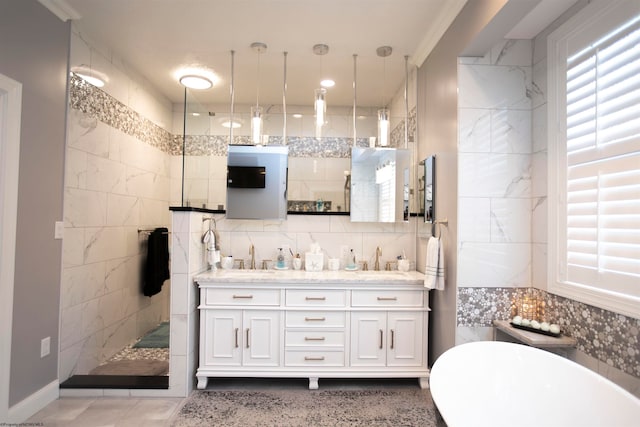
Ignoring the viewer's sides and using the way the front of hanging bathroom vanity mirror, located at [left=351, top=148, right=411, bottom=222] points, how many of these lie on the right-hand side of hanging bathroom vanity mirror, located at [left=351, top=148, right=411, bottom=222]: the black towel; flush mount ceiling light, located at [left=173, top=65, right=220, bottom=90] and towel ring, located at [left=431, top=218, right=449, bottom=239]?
2

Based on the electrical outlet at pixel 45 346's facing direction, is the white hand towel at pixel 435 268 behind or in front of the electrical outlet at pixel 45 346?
in front

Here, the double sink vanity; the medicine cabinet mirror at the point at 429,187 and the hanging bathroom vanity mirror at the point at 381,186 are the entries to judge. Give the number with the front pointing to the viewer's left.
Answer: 1

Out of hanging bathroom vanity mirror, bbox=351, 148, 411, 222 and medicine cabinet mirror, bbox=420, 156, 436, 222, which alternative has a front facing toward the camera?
hanging bathroom vanity mirror, bbox=351, 148, 411, 222

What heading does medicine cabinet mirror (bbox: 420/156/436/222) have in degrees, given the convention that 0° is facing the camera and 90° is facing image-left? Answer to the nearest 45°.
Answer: approximately 90°

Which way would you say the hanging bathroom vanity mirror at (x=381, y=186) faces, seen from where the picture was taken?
facing the viewer

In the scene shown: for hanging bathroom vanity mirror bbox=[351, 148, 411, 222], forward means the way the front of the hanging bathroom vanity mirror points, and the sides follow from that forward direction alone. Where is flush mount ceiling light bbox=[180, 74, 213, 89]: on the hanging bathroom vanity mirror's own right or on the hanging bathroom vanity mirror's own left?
on the hanging bathroom vanity mirror's own right

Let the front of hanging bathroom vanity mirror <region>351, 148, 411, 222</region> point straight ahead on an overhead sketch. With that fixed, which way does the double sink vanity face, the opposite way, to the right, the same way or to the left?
the same way

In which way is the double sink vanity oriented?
toward the camera
